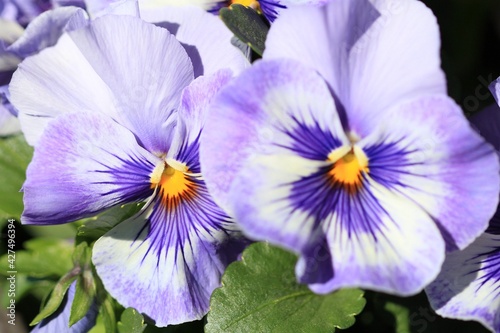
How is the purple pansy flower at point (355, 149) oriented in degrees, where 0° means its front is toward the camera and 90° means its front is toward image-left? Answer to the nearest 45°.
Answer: approximately 0°

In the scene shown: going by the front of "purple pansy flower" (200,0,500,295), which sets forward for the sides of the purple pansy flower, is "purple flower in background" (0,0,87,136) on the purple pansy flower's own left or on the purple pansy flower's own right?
on the purple pansy flower's own right
